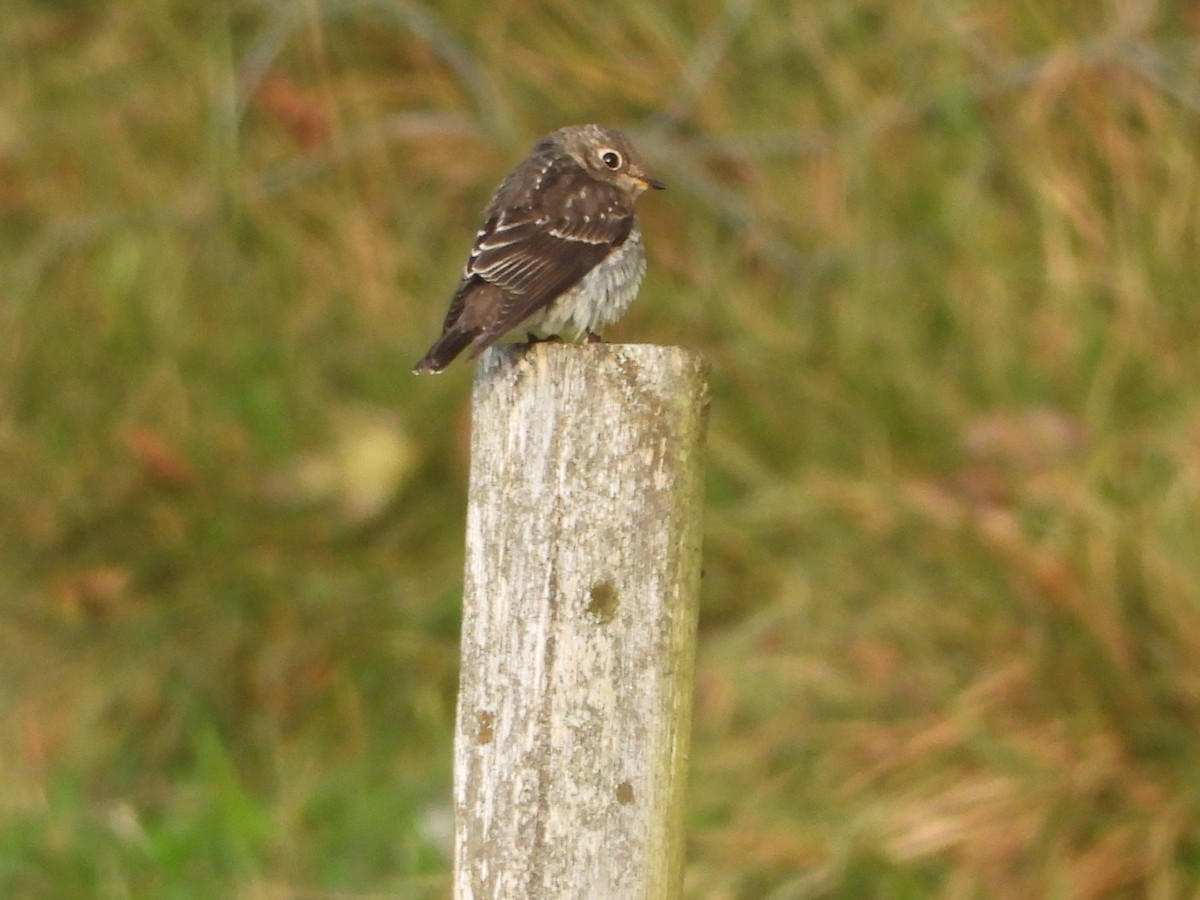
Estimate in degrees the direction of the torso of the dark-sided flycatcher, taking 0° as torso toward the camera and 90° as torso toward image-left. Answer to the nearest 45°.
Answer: approximately 270°
